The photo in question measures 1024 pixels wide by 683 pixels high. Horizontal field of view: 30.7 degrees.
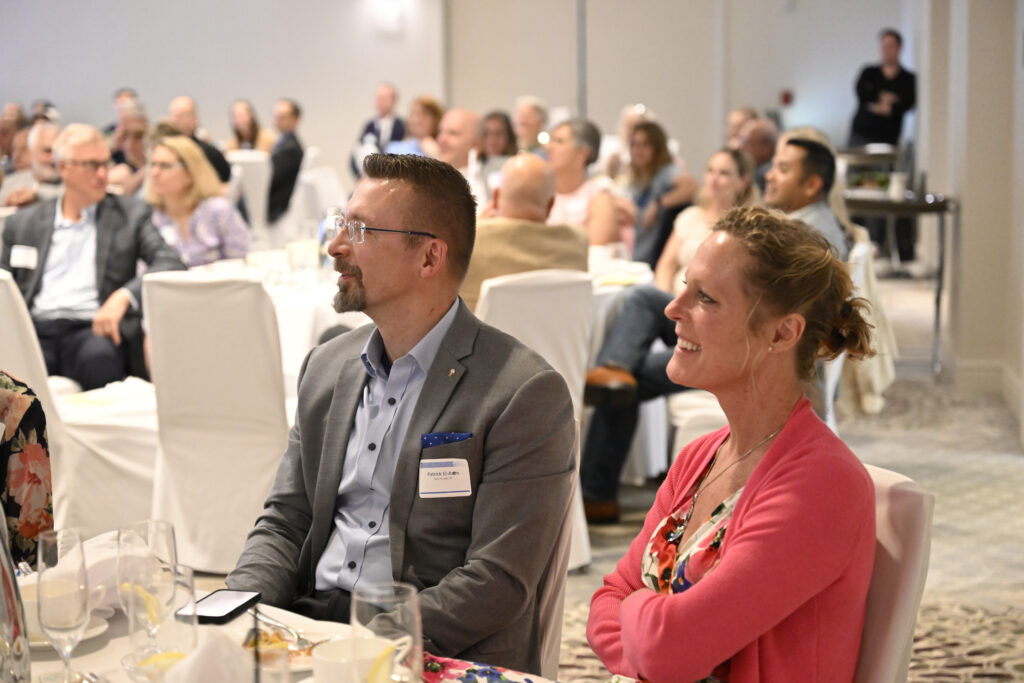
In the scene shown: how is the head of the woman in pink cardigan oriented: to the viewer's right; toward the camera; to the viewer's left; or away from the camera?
to the viewer's left

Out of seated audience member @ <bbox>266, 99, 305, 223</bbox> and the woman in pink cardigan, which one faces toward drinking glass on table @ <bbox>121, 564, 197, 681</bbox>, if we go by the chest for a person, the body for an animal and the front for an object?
the woman in pink cardigan

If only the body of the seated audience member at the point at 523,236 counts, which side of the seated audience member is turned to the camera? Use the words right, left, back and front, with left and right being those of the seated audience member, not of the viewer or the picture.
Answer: back

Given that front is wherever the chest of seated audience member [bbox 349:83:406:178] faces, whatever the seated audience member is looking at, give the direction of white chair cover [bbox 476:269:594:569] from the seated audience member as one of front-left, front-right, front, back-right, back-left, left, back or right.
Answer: front-left

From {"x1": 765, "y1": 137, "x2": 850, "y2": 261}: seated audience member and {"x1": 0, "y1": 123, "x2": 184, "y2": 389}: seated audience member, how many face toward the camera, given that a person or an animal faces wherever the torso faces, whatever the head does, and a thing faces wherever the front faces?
1

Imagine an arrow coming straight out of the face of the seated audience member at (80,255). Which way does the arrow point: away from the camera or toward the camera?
toward the camera

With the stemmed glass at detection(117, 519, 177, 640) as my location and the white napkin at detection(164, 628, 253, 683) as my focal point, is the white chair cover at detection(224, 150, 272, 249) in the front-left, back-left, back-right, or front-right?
back-left

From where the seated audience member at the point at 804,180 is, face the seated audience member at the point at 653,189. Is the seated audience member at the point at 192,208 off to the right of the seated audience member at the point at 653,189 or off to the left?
left

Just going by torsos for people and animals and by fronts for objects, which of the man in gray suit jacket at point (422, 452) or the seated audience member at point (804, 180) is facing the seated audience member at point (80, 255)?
the seated audience member at point (804, 180)

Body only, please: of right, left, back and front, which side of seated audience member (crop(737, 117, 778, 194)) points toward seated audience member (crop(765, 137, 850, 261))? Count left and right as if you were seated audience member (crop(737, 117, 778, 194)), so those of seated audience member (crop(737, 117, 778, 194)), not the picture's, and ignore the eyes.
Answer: left

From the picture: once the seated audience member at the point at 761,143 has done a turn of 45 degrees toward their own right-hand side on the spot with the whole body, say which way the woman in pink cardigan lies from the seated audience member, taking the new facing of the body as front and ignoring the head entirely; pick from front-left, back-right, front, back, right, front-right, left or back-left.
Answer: back-left

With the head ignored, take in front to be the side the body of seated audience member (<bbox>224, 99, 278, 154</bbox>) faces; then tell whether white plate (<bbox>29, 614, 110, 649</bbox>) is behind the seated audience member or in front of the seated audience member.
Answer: in front

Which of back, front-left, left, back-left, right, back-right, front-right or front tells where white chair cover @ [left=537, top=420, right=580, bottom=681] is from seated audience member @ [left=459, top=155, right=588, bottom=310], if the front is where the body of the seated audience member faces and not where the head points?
back

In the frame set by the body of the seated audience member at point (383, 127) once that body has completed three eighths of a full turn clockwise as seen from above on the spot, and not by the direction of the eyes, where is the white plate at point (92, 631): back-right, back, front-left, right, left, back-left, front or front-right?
back
